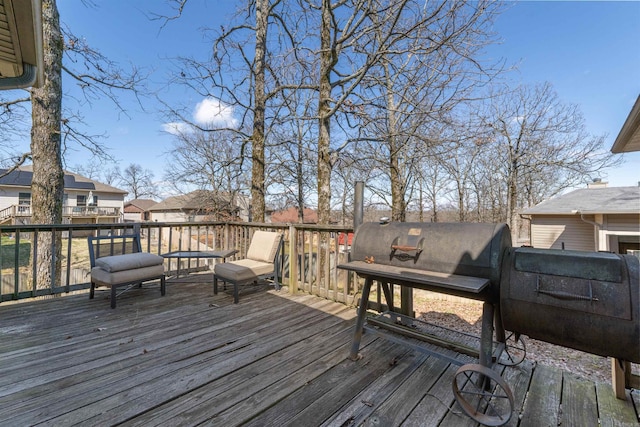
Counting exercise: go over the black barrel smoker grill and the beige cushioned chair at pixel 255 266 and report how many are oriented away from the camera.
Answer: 0

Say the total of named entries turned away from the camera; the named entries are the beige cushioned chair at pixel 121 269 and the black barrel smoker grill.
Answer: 0

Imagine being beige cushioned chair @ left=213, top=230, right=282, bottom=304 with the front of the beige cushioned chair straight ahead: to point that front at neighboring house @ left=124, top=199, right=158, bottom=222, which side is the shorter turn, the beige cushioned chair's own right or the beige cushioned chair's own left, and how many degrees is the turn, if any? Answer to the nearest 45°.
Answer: approximately 135° to the beige cushioned chair's own right

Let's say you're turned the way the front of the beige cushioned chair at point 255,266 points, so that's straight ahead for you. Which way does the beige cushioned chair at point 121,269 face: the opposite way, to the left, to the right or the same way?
to the left

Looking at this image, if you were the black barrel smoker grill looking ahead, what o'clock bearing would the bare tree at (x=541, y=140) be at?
The bare tree is roughly at 5 o'clock from the black barrel smoker grill.

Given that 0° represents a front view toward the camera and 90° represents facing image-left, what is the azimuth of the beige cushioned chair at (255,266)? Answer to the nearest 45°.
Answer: approximately 45°

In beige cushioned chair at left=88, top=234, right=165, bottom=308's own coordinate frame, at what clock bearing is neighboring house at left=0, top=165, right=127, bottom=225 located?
The neighboring house is roughly at 7 o'clock from the beige cushioned chair.

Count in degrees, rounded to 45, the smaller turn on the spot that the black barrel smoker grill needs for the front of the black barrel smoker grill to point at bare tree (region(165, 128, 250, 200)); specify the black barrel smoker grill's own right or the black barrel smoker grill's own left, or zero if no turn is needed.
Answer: approximately 90° to the black barrel smoker grill's own right

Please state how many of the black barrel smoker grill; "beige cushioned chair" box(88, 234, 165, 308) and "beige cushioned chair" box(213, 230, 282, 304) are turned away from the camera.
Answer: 0

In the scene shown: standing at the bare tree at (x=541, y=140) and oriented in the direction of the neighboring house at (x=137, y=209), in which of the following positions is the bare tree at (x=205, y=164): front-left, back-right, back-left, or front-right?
front-left

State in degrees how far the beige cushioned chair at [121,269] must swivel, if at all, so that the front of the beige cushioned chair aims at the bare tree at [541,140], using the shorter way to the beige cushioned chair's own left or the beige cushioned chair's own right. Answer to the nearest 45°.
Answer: approximately 45° to the beige cushioned chair's own left

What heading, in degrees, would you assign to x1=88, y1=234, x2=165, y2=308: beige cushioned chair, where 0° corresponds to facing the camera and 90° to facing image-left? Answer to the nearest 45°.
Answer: approximately 315°

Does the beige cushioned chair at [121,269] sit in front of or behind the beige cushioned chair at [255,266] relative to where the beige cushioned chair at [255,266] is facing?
in front
